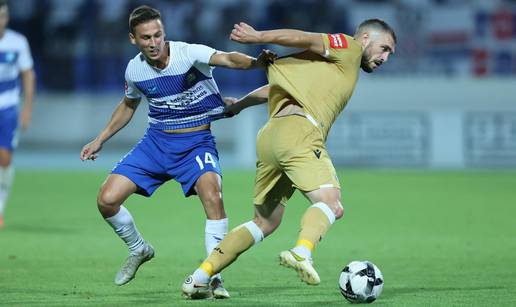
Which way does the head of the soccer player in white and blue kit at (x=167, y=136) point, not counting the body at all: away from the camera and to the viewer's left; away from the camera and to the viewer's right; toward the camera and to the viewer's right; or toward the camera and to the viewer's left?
toward the camera and to the viewer's right

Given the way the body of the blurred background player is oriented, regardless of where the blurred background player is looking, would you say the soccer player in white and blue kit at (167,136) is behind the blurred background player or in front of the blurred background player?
in front

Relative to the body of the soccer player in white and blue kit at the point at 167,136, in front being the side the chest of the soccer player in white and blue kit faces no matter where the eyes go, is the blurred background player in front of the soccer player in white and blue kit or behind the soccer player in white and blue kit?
behind

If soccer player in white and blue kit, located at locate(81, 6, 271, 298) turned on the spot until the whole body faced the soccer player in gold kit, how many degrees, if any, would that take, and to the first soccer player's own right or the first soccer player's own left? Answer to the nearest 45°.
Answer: approximately 45° to the first soccer player's own left

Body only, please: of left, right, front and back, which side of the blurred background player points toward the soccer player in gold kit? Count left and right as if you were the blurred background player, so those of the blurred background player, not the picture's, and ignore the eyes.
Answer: front

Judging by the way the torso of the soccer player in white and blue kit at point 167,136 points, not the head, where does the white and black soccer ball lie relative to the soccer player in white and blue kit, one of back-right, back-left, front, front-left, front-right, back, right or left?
front-left

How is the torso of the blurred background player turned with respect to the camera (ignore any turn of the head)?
toward the camera

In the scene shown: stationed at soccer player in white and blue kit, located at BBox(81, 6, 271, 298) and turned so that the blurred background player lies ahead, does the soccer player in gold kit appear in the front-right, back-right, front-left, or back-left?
back-right
